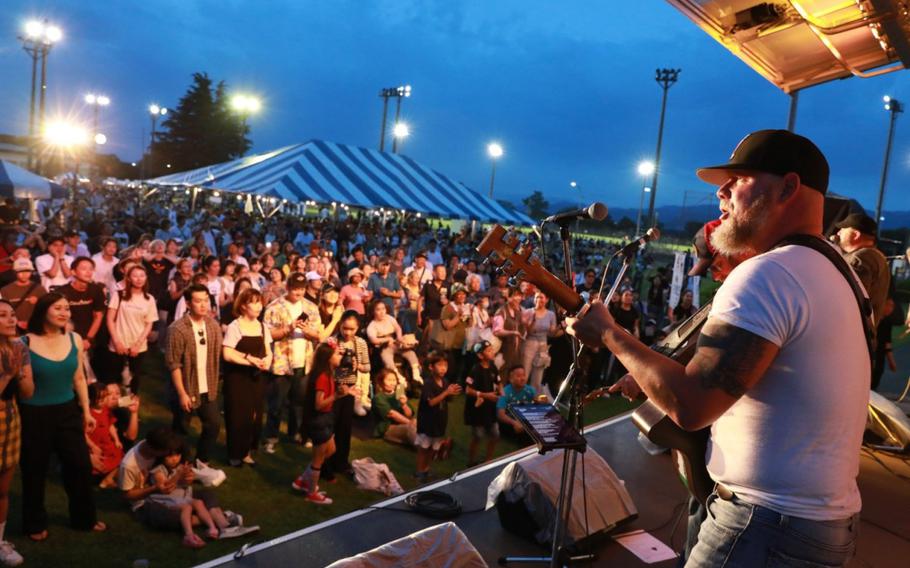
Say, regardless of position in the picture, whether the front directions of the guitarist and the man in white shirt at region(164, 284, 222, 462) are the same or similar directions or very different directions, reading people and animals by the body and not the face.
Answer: very different directions

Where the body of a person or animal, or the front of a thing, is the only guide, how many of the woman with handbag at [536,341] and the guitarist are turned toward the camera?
1

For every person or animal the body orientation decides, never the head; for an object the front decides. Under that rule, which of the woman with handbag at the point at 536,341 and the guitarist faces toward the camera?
the woman with handbag

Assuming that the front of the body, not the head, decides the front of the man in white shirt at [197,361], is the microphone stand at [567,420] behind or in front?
in front

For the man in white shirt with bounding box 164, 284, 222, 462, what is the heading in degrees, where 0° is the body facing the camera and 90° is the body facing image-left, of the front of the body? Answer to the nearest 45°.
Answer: approximately 315°

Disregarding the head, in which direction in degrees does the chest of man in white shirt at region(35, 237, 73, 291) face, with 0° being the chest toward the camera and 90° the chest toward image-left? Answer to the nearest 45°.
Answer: approximately 315°

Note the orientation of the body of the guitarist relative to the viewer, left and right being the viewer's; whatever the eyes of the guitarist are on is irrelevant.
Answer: facing to the left of the viewer

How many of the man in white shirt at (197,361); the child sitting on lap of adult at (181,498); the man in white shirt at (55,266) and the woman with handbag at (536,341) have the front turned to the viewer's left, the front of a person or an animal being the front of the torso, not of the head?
0

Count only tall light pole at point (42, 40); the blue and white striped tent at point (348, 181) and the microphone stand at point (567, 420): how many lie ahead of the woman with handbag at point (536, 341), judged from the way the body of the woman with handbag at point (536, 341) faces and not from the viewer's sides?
1

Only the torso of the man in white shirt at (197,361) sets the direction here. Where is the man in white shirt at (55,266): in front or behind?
behind

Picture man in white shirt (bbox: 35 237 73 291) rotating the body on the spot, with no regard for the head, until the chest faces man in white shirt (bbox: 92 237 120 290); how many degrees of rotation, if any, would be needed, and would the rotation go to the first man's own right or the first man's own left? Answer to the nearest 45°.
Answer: approximately 45° to the first man's own left

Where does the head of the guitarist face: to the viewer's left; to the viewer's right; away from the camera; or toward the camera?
to the viewer's left

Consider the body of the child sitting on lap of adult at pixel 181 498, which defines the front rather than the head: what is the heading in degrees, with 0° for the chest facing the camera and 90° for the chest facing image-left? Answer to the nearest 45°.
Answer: approximately 315°

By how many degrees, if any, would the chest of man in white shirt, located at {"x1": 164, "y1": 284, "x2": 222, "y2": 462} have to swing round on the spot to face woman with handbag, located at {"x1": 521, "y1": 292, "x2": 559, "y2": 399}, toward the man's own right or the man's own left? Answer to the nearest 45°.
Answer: approximately 45° to the man's own left

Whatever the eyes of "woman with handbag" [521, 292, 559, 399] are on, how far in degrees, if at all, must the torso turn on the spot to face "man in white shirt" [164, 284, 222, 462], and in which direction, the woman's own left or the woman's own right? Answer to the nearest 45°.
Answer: approximately 45° to the woman's own right

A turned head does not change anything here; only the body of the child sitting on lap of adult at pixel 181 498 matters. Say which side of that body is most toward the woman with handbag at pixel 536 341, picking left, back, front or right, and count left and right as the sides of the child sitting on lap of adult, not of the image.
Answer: left

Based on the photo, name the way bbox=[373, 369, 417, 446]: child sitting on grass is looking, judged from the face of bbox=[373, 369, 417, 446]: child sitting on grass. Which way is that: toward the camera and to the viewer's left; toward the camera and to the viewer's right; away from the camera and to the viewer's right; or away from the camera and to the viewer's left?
toward the camera and to the viewer's right
